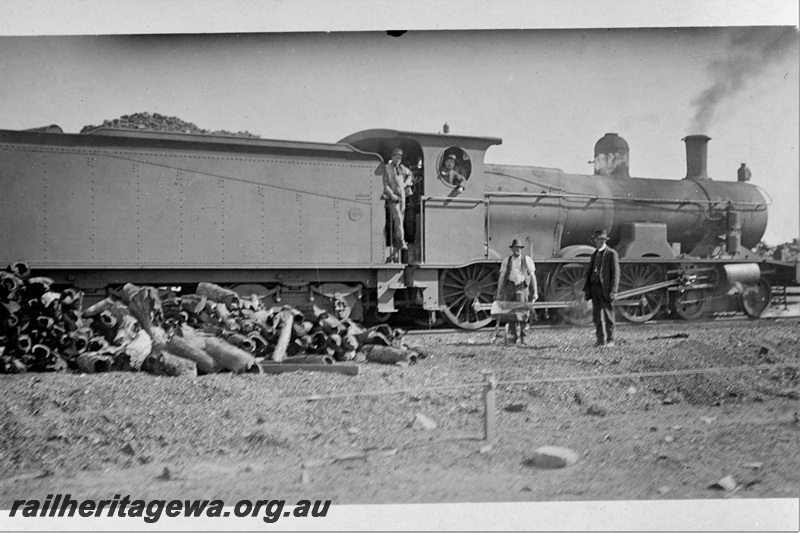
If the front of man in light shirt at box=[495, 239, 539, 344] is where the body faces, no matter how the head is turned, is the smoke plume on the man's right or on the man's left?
on the man's left

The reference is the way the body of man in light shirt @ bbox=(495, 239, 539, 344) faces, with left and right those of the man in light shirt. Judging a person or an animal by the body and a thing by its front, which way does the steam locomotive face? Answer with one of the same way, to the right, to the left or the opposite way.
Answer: to the left

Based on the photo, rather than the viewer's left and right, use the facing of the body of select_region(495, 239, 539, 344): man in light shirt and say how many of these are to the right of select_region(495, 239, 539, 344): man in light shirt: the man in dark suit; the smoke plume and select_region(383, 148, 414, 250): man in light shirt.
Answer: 1

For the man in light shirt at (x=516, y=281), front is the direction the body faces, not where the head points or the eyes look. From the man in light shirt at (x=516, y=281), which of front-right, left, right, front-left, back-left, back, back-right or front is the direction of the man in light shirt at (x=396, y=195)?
right

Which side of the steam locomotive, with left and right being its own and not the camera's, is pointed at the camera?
right

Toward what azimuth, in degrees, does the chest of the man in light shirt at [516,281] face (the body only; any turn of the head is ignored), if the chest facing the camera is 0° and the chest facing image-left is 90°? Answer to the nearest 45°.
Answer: approximately 0°
